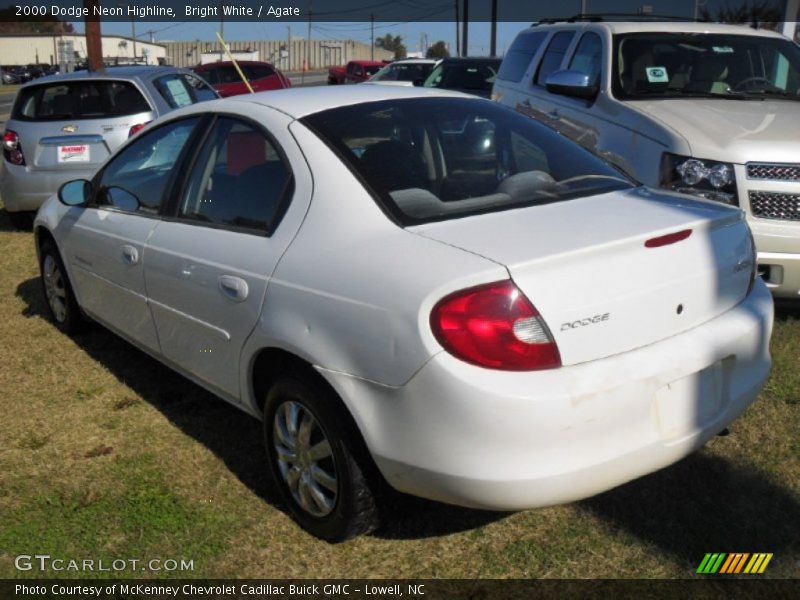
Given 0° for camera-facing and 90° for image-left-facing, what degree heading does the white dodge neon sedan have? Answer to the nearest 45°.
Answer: approximately 135°

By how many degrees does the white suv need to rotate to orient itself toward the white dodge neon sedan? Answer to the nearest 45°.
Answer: approximately 45° to its right

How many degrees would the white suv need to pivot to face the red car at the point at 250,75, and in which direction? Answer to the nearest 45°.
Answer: approximately 180°

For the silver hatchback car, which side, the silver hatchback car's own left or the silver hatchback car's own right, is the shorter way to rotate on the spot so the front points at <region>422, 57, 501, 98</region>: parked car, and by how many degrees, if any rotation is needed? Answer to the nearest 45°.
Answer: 0° — it already faces it

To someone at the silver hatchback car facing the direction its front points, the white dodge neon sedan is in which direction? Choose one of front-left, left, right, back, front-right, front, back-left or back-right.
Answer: back-right

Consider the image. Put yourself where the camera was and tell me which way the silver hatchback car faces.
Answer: facing away from the viewer and to the right of the viewer

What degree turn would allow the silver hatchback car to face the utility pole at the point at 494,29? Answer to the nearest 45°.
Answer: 0° — it already faces it

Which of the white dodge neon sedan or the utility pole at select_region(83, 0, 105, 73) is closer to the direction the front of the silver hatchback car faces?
the utility pole

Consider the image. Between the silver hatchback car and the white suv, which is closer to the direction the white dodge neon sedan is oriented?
the silver hatchback car

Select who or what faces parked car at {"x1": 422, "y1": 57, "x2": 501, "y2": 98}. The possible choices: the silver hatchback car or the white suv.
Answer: the silver hatchback car
